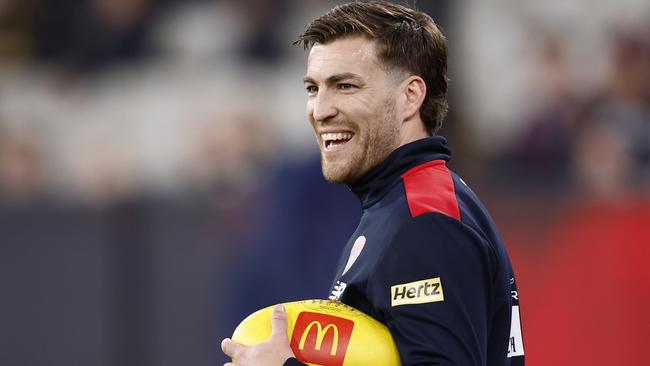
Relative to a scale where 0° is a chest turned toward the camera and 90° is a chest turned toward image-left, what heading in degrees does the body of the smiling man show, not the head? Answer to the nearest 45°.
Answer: approximately 90°
